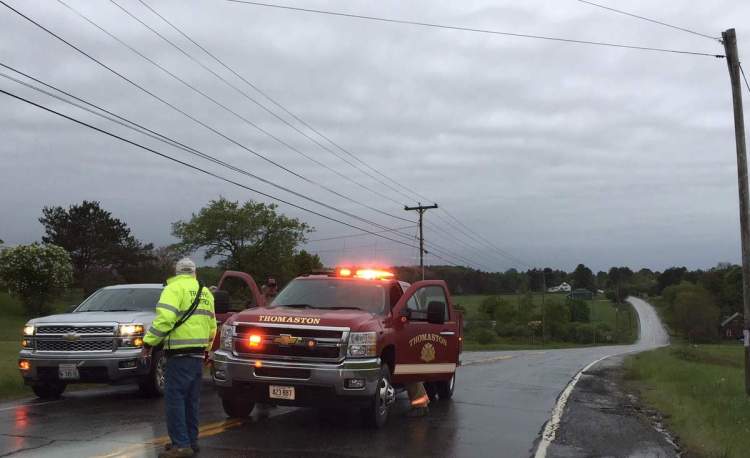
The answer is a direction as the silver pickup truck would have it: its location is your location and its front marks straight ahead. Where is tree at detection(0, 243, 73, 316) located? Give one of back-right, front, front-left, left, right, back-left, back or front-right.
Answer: back-right

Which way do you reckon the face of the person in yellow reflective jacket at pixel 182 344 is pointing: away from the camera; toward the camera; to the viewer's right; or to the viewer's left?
away from the camera

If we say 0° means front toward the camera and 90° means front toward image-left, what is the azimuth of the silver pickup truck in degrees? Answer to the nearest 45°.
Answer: approximately 45°

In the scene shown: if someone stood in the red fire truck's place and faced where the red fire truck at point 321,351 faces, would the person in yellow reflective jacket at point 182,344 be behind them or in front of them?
in front

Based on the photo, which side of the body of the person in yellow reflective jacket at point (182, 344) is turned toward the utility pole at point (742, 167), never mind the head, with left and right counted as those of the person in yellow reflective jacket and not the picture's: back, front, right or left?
right

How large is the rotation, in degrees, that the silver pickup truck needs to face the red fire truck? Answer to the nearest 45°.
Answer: approximately 90° to its left

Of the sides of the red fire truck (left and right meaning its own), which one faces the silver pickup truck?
right

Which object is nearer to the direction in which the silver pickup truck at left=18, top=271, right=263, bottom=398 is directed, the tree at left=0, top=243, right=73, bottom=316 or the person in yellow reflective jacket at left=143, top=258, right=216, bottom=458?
the person in yellow reflective jacket

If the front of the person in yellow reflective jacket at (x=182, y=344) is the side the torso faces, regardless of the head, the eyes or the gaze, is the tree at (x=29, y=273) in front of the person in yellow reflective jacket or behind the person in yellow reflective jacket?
in front

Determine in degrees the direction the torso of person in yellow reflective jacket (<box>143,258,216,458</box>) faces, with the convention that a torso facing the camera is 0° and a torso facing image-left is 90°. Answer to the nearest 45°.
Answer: approximately 135°

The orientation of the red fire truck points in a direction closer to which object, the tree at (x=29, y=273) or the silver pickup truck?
the silver pickup truck
